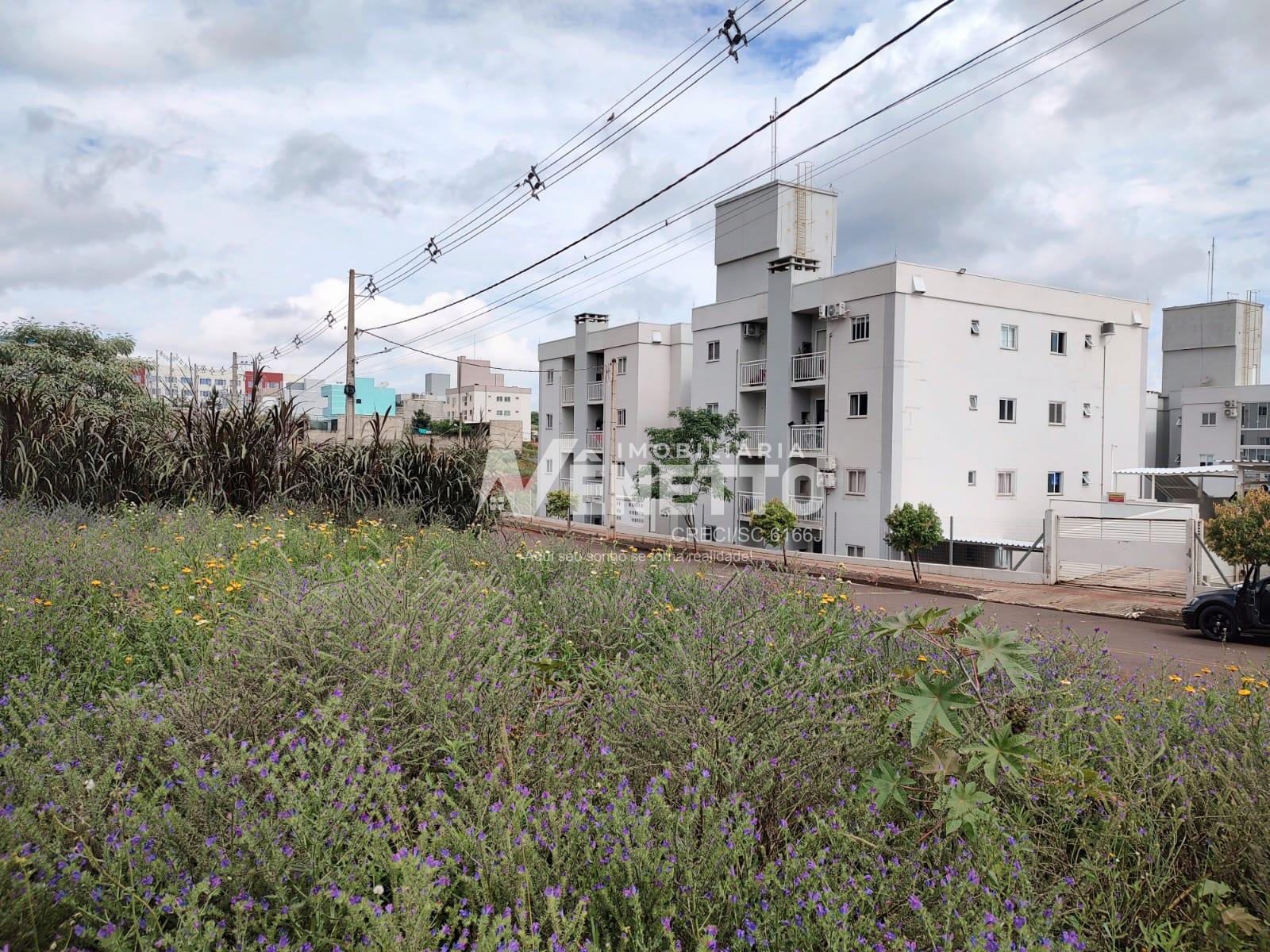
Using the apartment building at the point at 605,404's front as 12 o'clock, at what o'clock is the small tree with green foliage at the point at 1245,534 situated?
The small tree with green foliage is roughly at 10 o'clock from the apartment building.

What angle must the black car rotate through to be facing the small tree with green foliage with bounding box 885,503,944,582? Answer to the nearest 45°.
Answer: approximately 45° to its right

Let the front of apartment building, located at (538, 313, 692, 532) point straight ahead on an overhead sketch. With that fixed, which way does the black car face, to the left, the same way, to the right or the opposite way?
to the right

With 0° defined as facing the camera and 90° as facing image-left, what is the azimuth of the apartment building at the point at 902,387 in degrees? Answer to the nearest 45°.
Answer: approximately 45°

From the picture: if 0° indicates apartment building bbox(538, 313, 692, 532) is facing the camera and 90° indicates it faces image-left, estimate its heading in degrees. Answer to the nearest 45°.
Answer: approximately 45°

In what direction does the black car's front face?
to the viewer's left

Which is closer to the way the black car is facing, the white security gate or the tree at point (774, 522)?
the tree
